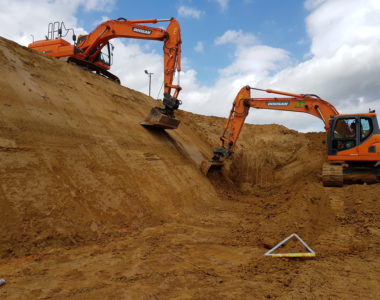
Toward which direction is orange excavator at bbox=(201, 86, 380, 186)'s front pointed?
to the viewer's left

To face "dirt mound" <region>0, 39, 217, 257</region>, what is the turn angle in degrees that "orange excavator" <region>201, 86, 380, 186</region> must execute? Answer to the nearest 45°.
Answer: approximately 45° to its left
